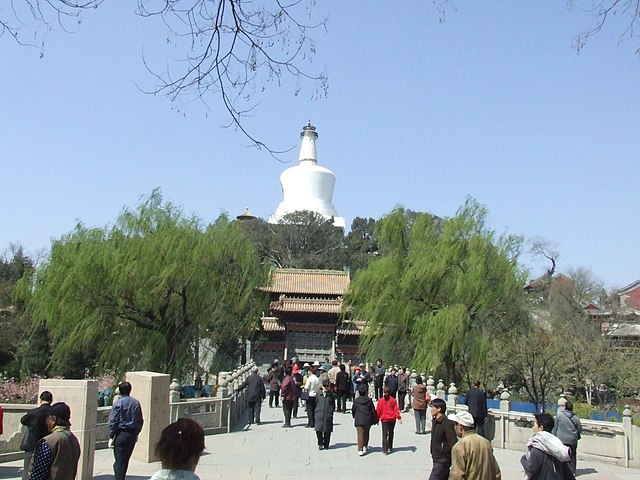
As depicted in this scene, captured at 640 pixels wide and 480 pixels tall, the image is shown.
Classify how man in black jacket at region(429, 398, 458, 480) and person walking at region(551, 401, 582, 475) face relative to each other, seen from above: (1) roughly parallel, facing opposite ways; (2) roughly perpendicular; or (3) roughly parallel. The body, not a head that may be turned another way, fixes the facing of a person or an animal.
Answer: roughly perpendicular

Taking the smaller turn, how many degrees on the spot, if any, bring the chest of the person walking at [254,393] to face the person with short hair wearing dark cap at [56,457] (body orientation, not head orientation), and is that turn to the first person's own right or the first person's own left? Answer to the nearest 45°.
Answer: approximately 180°

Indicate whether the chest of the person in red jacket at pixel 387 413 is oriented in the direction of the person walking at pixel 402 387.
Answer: yes

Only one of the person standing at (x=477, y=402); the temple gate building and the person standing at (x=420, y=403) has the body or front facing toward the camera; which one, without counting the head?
the temple gate building

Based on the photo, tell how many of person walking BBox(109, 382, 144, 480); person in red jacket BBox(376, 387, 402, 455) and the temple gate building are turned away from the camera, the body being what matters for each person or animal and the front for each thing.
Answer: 2

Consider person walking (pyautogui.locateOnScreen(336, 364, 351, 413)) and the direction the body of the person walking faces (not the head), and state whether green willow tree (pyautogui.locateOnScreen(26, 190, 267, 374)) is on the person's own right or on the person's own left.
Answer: on the person's own left

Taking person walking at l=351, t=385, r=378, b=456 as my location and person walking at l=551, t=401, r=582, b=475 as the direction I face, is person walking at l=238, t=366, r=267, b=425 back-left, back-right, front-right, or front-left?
back-left

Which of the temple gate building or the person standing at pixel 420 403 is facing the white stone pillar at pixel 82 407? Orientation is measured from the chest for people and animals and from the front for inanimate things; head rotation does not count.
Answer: the temple gate building

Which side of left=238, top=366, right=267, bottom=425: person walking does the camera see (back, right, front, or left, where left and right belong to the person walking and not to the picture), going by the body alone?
back

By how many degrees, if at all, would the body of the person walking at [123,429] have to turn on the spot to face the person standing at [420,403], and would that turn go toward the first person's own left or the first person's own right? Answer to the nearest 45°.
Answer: approximately 45° to the first person's own right

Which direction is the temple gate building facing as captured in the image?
toward the camera

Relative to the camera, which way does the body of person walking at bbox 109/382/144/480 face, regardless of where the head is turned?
away from the camera

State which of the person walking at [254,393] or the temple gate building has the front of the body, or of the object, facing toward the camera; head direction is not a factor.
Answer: the temple gate building

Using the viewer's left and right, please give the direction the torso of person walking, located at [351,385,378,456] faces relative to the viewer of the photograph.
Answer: facing away from the viewer

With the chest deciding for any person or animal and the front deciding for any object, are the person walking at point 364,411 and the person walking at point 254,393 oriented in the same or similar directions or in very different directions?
same or similar directions
